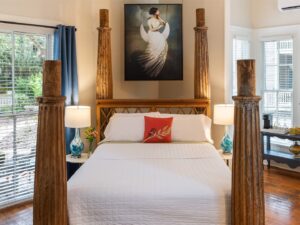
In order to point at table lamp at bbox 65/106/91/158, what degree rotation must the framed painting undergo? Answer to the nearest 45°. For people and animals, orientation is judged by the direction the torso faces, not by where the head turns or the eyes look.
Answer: approximately 45° to its right

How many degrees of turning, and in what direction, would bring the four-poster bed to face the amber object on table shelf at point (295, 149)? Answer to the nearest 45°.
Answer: approximately 135° to its left

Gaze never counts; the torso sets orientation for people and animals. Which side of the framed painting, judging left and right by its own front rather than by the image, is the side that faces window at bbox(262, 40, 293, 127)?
left

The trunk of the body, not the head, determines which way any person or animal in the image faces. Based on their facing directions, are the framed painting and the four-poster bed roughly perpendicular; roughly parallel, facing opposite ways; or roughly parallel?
roughly parallel

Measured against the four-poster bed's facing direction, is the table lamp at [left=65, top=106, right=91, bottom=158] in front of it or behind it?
behind

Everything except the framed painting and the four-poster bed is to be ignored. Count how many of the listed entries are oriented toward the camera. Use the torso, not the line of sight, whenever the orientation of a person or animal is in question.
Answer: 2

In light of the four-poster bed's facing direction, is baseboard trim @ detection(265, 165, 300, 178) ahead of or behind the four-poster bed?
behind

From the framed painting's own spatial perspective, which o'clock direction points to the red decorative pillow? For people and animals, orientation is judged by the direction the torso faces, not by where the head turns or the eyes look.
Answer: The red decorative pillow is roughly at 12 o'clock from the framed painting.

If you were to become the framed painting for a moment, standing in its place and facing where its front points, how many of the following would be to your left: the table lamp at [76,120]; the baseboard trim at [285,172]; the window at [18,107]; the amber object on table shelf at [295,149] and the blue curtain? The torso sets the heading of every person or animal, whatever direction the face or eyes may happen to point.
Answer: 2

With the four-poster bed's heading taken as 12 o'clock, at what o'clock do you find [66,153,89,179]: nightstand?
The nightstand is roughly at 5 o'clock from the four-poster bed.

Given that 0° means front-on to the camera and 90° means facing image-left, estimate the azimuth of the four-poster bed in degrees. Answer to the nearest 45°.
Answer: approximately 0°

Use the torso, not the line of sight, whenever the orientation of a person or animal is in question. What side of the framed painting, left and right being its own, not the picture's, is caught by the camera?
front

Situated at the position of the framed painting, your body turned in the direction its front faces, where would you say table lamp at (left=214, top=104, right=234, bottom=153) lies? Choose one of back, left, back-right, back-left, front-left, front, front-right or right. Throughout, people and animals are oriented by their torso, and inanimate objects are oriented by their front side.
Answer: front-left

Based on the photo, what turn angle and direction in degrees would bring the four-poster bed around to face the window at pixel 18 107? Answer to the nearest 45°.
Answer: approximately 135° to its right
